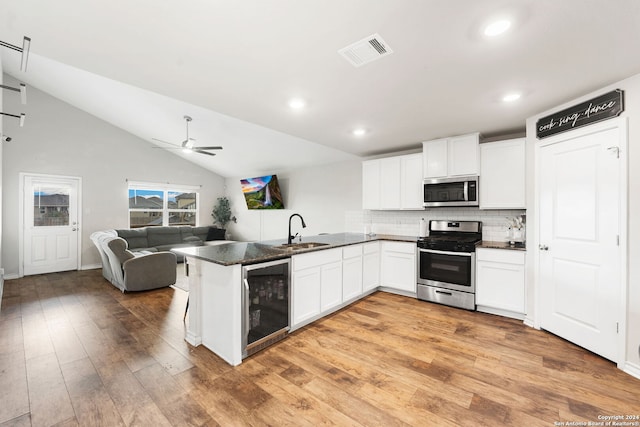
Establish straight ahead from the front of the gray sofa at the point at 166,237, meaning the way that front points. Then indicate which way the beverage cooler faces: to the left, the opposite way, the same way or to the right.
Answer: the same way

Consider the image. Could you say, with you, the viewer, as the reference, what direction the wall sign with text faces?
facing the viewer and to the left of the viewer

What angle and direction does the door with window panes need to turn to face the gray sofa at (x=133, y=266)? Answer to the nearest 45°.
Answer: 0° — it already faces it

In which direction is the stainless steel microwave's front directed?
toward the camera

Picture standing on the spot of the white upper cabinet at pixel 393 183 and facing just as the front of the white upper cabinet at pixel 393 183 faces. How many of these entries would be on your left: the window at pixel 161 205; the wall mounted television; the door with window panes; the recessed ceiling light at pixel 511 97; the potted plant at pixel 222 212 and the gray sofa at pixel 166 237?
1

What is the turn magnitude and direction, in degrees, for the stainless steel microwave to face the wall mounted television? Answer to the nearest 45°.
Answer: approximately 90° to its right

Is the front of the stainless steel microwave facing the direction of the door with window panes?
no

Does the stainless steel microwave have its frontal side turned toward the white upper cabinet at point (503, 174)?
no
